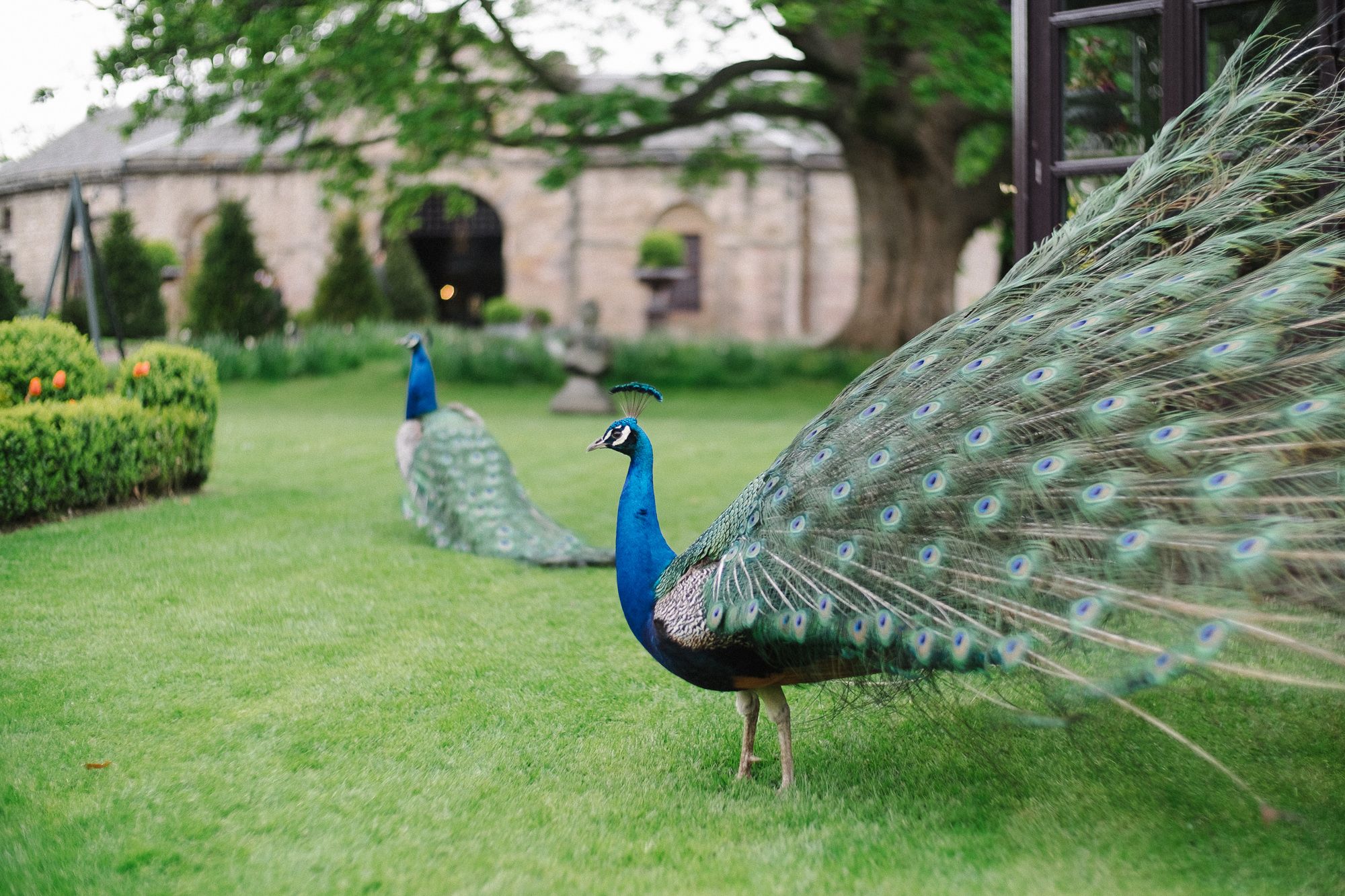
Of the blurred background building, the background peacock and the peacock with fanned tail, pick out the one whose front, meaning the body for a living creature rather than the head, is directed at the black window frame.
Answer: the blurred background building

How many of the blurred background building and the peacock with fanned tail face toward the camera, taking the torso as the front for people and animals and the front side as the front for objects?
1

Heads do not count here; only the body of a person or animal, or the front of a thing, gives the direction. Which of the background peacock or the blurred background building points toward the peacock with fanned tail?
the blurred background building

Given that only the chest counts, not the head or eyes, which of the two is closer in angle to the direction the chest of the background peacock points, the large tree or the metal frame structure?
the metal frame structure

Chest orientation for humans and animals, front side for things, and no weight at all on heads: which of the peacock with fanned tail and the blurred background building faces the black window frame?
the blurred background building

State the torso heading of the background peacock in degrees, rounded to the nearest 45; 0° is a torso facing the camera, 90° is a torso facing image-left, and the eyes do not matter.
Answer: approximately 135°

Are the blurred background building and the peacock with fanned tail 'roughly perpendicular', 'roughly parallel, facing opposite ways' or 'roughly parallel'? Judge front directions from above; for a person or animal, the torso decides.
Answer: roughly perpendicular

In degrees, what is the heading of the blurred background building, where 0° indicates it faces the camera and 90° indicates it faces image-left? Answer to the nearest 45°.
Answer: approximately 0°

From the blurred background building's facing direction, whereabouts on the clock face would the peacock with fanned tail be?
The peacock with fanned tail is roughly at 12 o'clock from the blurred background building.

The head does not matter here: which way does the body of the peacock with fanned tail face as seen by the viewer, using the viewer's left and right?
facing to the left of the viewer

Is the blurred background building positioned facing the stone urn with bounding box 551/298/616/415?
yes
